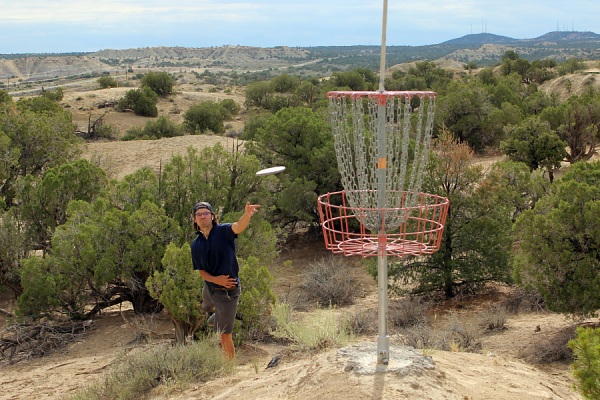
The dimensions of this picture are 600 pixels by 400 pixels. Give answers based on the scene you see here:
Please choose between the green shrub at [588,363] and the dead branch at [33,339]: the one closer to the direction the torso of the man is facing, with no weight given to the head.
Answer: the green shrub

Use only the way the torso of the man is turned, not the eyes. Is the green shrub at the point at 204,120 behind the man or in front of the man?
behind

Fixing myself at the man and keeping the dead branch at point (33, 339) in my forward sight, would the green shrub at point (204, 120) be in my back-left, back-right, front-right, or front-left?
front-right

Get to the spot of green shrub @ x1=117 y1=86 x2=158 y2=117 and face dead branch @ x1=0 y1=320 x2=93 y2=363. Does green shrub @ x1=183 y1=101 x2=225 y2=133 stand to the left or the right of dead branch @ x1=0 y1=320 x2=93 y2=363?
left

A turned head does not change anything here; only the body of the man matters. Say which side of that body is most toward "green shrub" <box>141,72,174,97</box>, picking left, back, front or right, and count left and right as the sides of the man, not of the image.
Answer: back

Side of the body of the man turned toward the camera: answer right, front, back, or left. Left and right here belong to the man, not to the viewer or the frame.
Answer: front

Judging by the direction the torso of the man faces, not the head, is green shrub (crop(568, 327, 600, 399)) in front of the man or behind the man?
in front

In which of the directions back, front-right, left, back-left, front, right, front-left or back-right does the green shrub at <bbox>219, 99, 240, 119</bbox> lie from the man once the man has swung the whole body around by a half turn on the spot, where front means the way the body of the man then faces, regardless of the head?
front

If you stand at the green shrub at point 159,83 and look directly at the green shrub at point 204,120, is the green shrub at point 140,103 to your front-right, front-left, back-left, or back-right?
front-right

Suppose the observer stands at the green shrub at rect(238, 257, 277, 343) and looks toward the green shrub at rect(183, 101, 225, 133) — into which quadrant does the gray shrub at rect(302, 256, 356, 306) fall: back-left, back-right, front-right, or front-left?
front-right
